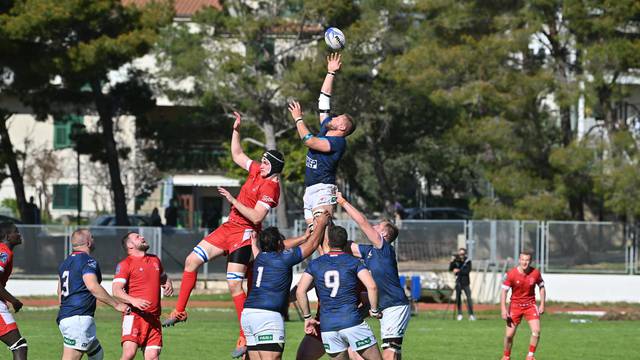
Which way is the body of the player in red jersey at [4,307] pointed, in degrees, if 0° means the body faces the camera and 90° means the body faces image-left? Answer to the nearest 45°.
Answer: approximately 270°

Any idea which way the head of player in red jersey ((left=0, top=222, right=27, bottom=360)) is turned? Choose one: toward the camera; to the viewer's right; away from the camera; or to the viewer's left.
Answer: to the viewer's right

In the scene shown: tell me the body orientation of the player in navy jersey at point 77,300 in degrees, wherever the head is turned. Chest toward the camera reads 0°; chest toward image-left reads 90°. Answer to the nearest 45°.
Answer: approximately 225°

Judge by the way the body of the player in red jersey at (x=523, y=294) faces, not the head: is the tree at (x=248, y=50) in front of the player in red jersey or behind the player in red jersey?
behind

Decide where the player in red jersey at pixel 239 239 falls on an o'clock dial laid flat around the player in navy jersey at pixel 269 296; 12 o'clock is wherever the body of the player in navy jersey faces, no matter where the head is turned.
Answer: The player in red jersey is roughly at 10 o'clock from the player in navy jersey.

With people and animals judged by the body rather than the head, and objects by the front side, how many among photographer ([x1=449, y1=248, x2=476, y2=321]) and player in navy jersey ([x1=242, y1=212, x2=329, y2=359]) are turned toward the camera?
1

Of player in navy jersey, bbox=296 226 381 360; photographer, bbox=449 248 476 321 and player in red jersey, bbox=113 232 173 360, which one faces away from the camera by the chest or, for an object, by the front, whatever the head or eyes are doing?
the player in navy jersey

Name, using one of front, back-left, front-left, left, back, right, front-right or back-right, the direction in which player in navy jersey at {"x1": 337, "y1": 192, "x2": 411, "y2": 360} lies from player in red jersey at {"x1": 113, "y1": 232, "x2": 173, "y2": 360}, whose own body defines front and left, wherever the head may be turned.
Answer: front-left
